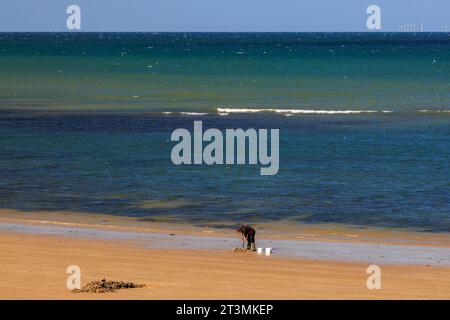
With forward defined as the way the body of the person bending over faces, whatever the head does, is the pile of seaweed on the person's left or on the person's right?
on the person's left

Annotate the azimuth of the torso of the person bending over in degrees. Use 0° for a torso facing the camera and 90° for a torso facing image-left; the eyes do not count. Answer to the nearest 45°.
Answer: approximately 90°
